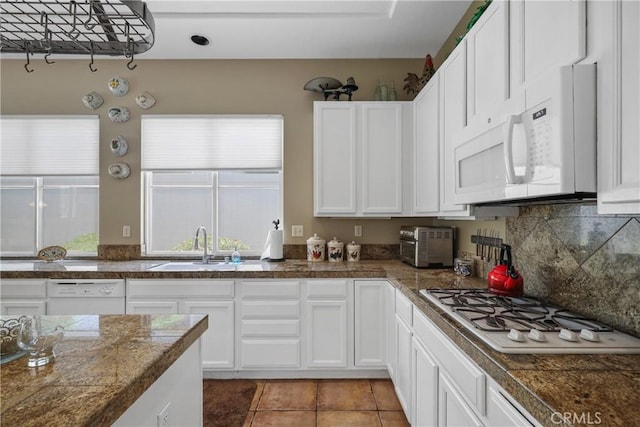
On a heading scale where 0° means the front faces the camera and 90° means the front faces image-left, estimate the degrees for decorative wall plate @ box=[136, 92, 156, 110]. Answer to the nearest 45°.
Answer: approximately 0°

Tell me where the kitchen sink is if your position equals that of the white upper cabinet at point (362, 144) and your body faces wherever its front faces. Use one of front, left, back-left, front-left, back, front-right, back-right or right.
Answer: right

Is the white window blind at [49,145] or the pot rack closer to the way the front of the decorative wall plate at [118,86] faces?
the pot rack

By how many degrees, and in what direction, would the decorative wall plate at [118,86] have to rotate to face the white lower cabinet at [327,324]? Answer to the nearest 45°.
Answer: approximately 45° to its left

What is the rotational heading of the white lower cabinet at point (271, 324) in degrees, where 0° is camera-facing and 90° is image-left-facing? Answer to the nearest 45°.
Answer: approximately 0°
